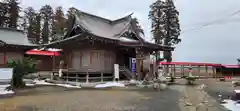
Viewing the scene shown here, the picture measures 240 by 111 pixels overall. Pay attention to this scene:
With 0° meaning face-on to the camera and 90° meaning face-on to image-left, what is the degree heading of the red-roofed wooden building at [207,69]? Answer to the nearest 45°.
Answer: approximately 0°

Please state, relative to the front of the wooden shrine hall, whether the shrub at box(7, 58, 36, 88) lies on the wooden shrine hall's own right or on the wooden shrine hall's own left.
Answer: on the wooden shrine hall's own right

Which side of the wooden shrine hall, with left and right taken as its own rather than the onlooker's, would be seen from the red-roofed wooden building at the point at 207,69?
left

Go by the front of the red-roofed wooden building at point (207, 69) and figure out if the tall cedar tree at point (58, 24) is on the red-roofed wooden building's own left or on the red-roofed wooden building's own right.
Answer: on the red-roofed wooden building's own right
